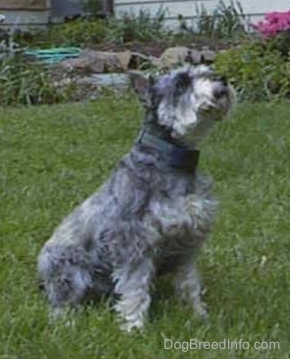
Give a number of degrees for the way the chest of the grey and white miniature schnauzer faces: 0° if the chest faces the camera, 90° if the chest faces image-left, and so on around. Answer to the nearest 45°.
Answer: approximately 315°

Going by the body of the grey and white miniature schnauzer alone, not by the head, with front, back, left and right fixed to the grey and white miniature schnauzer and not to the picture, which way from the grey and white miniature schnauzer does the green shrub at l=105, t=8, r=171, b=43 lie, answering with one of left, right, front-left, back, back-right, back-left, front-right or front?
back-left

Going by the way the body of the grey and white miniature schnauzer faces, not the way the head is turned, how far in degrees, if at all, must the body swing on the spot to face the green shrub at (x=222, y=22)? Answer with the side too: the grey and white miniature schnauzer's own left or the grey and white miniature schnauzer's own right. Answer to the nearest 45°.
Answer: approximately 135° to the grey and white miniature schnauzer's own left

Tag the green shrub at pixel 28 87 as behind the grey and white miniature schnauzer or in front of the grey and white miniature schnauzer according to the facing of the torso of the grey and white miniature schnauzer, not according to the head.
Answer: behind

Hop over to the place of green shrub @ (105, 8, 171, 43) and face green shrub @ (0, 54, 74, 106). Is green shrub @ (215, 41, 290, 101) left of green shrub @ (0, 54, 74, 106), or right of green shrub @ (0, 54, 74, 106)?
left

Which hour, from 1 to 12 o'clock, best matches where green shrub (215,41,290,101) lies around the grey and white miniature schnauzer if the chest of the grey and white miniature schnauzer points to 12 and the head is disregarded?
The green shrub is roughly at 8 o'clock from the grey and white miniature schnauzer.

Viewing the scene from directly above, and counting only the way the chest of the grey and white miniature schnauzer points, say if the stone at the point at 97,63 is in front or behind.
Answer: behind

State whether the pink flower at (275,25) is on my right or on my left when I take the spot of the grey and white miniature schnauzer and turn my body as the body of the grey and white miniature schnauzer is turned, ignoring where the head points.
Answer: on my left
